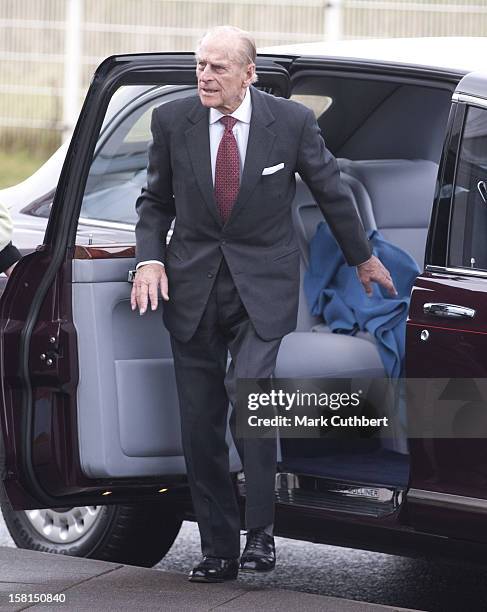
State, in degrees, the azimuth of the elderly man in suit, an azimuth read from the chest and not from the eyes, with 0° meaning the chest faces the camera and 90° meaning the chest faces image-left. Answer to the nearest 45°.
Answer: approximately 0°
